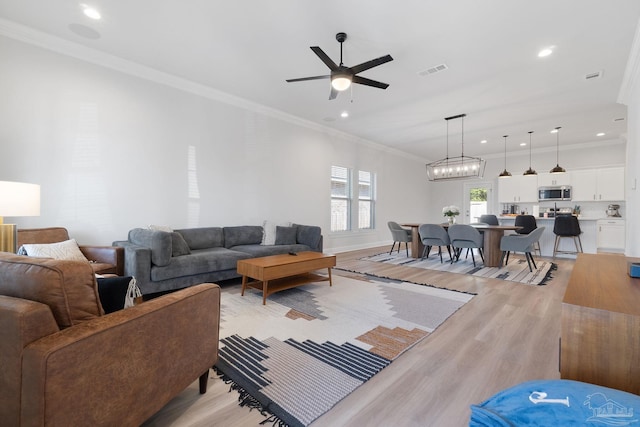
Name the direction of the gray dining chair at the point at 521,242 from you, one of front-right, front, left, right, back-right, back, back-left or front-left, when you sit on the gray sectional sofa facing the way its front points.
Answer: front-left

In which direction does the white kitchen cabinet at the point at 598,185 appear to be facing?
toward the camera

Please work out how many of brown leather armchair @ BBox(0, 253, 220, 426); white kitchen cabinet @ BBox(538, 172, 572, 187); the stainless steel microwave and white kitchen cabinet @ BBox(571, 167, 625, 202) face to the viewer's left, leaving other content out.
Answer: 0

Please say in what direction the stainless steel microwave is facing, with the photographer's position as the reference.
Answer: facing the viewer

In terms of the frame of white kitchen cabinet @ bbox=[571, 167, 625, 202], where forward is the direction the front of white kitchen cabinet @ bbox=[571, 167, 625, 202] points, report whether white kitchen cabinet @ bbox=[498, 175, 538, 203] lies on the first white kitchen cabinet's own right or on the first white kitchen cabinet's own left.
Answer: on the first white kitchen cabinet's own right

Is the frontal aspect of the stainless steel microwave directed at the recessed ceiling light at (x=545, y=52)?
yes

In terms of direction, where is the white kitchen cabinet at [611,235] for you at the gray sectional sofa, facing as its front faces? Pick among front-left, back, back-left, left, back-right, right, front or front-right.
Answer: front-left

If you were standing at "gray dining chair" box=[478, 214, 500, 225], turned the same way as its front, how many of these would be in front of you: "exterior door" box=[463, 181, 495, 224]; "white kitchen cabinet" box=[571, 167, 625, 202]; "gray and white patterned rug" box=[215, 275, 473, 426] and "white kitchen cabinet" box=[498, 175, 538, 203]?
1

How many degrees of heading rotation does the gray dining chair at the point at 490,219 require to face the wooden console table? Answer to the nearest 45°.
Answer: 0° — it already faces it

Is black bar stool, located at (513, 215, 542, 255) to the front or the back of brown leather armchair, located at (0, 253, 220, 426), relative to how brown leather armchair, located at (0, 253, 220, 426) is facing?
to the front

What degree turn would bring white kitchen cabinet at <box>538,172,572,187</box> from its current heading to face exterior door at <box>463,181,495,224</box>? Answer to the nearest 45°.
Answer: approximately 135° to its right

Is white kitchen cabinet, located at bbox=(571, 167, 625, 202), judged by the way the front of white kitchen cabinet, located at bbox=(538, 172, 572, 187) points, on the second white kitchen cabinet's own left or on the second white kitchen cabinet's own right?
on the second white kitchen cabinet's own left

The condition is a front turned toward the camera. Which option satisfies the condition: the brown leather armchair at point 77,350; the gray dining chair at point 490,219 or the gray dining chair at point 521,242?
the gray dining chair at point 490,219

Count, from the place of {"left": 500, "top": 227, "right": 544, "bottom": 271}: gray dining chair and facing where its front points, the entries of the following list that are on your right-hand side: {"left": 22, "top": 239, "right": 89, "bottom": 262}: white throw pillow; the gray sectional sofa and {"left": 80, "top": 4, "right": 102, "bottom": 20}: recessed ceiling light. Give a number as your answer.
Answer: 0

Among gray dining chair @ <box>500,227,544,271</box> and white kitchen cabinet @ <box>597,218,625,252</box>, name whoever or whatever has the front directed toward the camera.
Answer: the white kitchen cabinet
